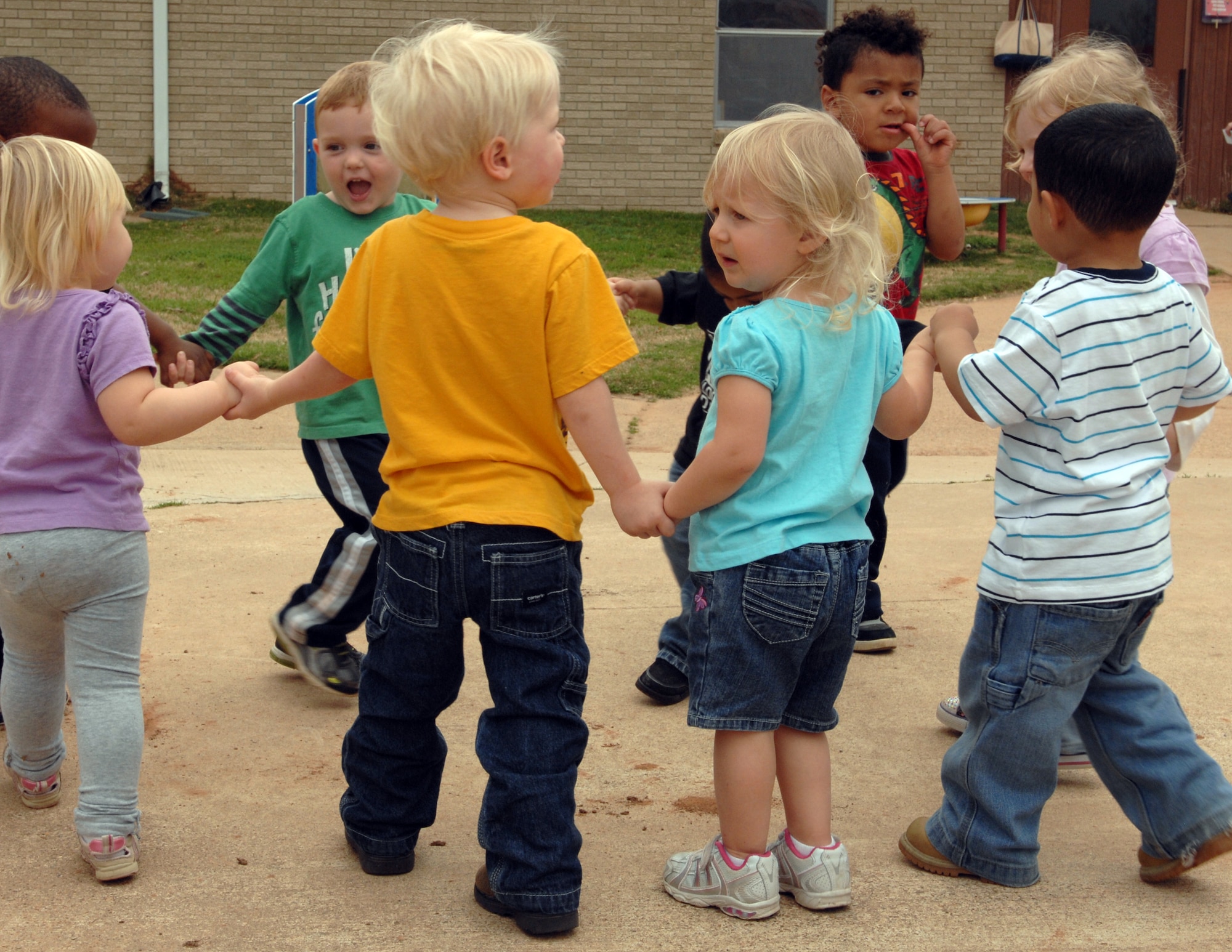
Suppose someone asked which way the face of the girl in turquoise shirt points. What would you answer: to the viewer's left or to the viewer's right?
to the viewer's left

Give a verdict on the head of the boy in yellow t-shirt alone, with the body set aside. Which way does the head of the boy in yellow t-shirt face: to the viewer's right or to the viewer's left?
to the viewer's right

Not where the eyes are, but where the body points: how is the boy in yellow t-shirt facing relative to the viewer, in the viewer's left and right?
facing away from the viewer

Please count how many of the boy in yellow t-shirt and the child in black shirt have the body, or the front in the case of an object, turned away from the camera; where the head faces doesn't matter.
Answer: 1

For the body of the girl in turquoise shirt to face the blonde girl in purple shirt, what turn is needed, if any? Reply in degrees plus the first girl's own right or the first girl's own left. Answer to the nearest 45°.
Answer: approximately 45° to the first girl's own left

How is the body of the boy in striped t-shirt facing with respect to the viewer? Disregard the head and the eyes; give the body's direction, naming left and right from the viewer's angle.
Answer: facing away from the viewer and to the left of the viewer

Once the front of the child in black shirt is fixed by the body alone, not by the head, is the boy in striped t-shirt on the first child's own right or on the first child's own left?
on the first child's own left

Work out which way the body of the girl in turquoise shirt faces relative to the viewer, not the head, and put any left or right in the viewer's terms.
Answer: facing away from the viewer and to the left of the viewer

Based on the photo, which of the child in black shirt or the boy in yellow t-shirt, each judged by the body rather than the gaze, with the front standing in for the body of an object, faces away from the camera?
the boy in yellow t-shirt

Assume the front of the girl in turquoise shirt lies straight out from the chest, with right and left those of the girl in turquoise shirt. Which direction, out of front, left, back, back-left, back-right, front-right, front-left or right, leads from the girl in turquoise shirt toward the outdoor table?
front-right

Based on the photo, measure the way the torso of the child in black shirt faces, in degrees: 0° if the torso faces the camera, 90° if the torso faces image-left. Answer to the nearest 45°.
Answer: approximately 45°

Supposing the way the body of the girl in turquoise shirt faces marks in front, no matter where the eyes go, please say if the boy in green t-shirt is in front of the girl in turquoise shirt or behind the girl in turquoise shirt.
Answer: in front
